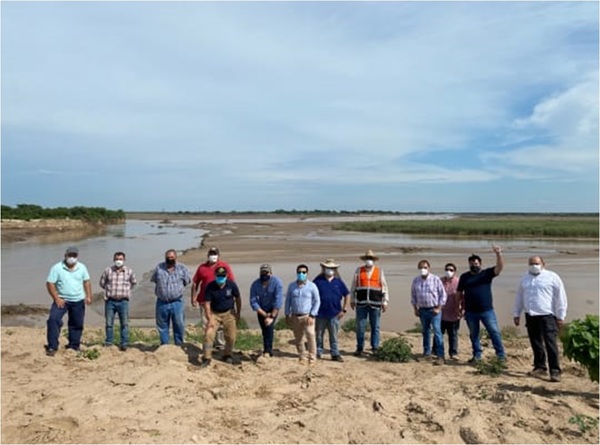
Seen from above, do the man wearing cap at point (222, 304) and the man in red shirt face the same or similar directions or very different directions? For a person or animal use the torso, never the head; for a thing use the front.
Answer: same or similar directions

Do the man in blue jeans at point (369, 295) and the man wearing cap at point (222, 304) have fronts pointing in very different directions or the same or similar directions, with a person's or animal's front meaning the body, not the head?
same or similar directions

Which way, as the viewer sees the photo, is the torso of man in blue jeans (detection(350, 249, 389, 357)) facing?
toward the camera

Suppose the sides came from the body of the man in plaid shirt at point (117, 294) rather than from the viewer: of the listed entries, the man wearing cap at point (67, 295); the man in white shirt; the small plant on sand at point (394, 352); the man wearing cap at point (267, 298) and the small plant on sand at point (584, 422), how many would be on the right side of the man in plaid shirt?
1

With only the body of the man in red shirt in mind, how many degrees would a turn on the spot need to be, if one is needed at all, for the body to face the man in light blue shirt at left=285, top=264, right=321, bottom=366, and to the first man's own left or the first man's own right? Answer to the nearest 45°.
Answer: approximately 45° to the first man's own left

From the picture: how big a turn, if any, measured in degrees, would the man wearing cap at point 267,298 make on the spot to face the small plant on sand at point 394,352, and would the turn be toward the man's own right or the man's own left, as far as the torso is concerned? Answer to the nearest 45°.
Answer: approximately 90° to the man's own left

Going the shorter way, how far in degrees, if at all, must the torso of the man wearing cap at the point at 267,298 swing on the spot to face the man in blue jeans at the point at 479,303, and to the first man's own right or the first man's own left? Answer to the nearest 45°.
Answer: approximately 90° to the first man's own left

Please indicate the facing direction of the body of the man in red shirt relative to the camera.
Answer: toward the camera

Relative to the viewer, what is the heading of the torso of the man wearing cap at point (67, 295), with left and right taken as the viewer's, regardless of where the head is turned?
facing the viewer

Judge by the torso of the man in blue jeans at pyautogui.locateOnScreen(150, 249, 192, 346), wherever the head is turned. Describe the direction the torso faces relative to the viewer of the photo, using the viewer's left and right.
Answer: facing the viewer

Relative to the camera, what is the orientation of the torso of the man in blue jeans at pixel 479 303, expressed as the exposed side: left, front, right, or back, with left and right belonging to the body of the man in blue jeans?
front

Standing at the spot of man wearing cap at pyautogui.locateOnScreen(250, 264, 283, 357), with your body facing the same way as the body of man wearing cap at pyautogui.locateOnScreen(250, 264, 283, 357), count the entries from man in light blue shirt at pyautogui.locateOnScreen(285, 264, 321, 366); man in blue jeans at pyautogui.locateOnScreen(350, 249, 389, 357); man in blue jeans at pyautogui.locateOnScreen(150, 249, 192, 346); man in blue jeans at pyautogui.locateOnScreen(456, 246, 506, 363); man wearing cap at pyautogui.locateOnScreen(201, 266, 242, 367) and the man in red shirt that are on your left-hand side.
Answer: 3

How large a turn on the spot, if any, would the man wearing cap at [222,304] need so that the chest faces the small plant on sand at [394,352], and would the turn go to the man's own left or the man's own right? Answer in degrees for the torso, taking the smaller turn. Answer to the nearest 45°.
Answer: approximately 90° to the man's own left
